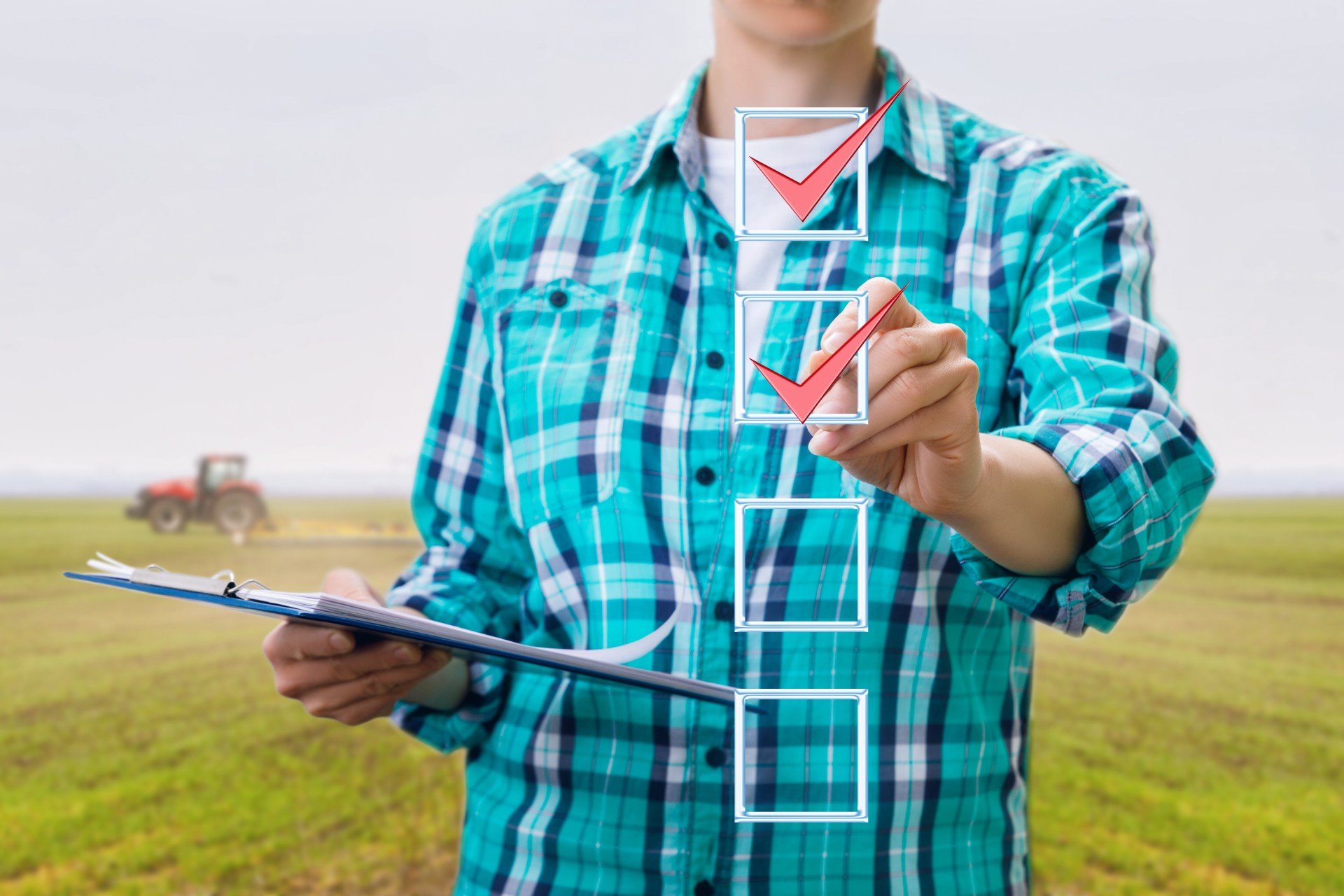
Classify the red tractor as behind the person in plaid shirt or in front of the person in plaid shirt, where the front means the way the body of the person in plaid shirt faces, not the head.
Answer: behind

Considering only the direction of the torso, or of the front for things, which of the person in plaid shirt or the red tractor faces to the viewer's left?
the red tractor

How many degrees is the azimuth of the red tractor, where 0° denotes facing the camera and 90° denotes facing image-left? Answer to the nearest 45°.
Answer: approximately 90°

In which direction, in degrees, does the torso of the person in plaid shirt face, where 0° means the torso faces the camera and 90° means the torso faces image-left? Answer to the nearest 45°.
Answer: approximately 0°

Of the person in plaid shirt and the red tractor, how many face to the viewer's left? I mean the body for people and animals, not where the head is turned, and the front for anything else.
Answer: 1
